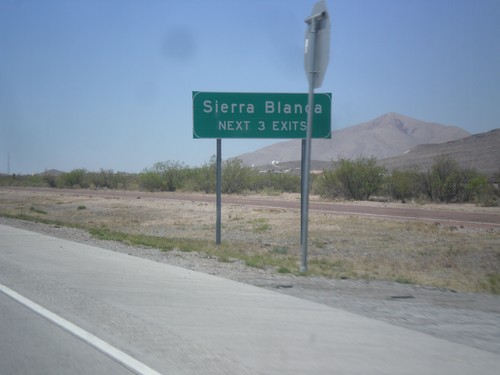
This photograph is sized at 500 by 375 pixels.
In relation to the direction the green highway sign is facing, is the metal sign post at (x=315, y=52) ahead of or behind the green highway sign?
ahead

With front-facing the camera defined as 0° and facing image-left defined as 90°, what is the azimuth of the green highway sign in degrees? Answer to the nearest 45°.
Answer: approximately 0°
